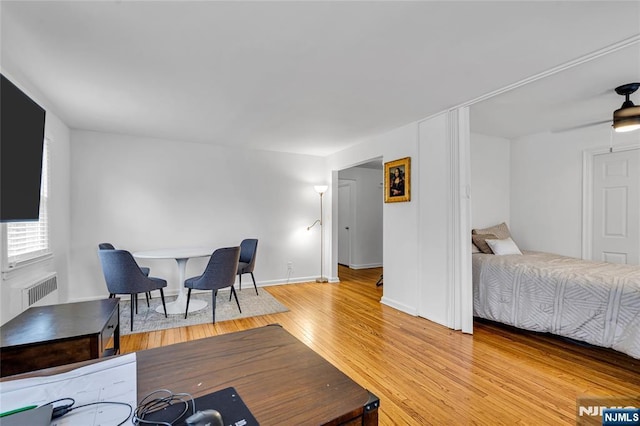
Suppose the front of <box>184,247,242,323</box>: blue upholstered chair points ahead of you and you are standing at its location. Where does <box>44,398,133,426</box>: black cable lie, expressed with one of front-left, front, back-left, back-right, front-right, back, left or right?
back-left

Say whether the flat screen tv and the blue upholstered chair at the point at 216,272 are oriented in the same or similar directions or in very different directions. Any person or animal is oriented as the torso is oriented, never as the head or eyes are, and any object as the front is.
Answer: very different directions

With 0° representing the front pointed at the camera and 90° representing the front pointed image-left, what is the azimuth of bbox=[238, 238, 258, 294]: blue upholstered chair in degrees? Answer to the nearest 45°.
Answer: approximately 45°

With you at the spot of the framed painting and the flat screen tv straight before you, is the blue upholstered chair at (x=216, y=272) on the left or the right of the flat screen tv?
right

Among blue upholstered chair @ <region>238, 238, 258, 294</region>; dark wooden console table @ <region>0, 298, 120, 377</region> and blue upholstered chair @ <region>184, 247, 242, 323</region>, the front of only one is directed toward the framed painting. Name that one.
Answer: the dark wooden console table

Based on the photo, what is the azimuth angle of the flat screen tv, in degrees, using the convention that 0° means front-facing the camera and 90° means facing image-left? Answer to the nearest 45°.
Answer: approximately 315°

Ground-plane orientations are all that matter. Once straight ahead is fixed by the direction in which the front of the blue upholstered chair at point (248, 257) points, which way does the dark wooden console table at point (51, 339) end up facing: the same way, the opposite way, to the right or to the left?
the opposite way

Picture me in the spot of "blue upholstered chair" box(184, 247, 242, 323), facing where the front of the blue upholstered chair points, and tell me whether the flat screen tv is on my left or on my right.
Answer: on my left

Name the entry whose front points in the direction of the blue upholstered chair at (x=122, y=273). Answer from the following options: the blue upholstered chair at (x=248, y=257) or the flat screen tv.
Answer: the blue upholstered chair at (x=248, y=257)

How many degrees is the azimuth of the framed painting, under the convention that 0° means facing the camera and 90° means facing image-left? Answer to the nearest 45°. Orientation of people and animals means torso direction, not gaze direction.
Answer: approximately 45°

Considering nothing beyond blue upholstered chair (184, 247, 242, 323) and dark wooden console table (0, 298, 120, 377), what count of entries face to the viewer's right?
1

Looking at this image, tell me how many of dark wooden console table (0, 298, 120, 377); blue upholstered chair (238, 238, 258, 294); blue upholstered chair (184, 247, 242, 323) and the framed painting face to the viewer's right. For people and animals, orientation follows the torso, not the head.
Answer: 1

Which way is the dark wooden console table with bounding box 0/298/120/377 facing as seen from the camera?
to the viewer's right

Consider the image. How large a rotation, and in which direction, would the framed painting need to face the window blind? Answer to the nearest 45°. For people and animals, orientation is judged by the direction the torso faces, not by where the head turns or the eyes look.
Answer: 0° — it already faces it

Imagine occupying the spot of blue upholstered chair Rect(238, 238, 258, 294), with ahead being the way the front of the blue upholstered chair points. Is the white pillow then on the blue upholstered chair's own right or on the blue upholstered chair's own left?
on the blue upholstered chair's own left
